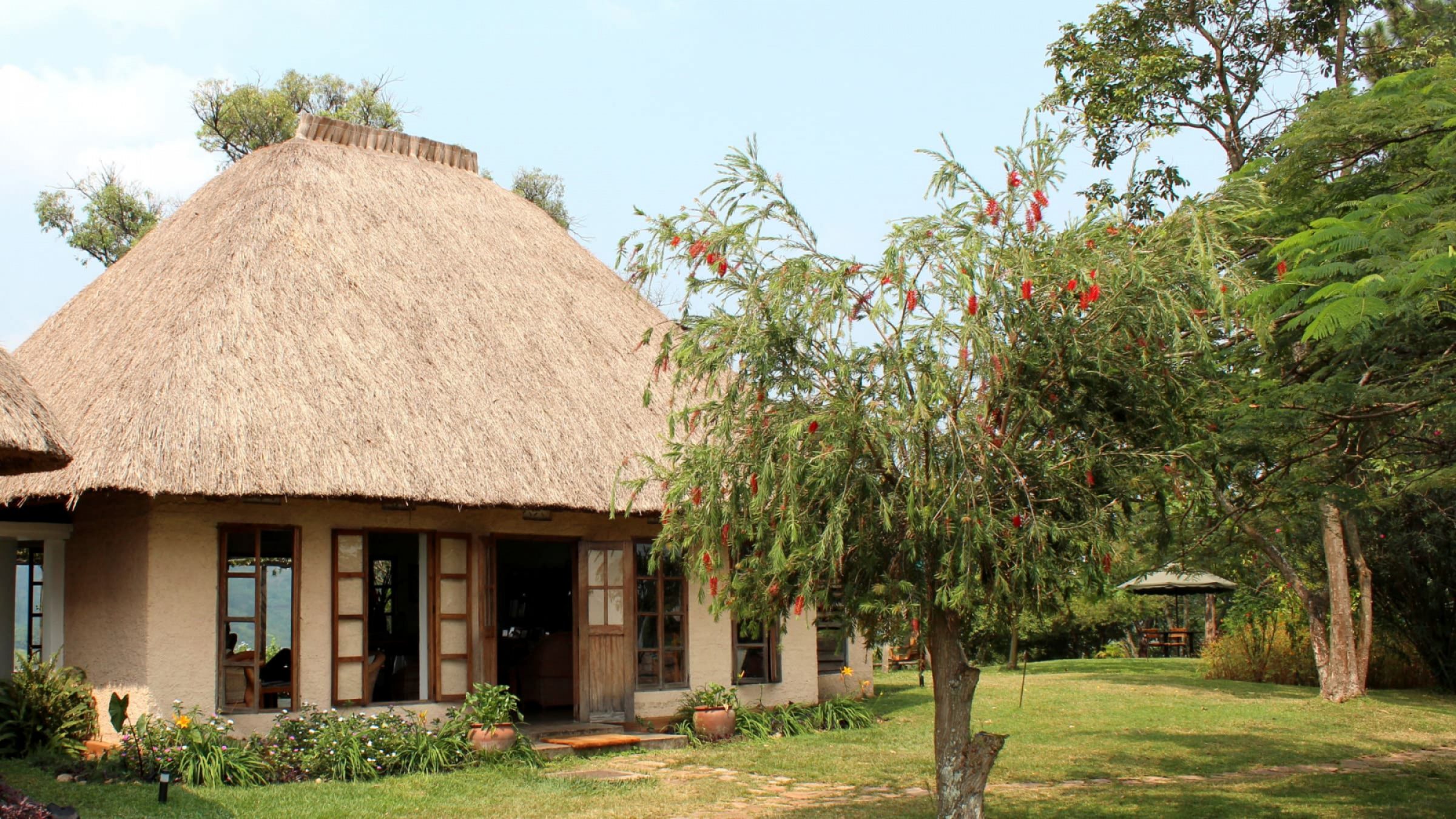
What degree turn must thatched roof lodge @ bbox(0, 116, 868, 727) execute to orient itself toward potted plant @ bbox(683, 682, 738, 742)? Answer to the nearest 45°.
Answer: approximately 90° to its left

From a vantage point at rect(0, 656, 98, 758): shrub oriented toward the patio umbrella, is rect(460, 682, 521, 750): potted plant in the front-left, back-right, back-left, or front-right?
front-right

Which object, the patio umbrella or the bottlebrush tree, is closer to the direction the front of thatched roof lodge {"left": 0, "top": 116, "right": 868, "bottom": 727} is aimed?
the bottlebrush tree

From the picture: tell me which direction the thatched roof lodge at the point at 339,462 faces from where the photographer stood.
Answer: facing the viewer

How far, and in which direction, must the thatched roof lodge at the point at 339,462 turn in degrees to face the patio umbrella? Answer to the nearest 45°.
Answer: approximately 135° to its left

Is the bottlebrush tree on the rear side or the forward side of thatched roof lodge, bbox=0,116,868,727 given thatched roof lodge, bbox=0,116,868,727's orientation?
on the forward side

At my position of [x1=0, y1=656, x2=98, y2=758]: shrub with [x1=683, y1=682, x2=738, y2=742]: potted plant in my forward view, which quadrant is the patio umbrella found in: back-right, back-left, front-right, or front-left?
front-left
